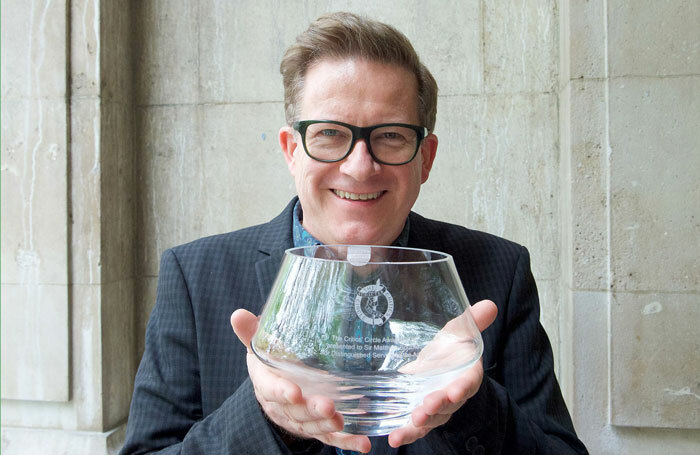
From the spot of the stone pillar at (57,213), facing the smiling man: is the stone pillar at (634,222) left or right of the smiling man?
left

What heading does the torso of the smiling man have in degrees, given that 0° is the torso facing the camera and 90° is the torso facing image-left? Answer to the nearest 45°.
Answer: approximately 0°

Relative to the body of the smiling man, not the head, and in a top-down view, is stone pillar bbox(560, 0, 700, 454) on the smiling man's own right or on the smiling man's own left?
on the smiling man's own left

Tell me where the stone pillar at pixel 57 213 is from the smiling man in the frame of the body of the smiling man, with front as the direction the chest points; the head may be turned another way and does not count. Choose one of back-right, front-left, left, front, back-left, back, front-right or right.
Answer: back-right
